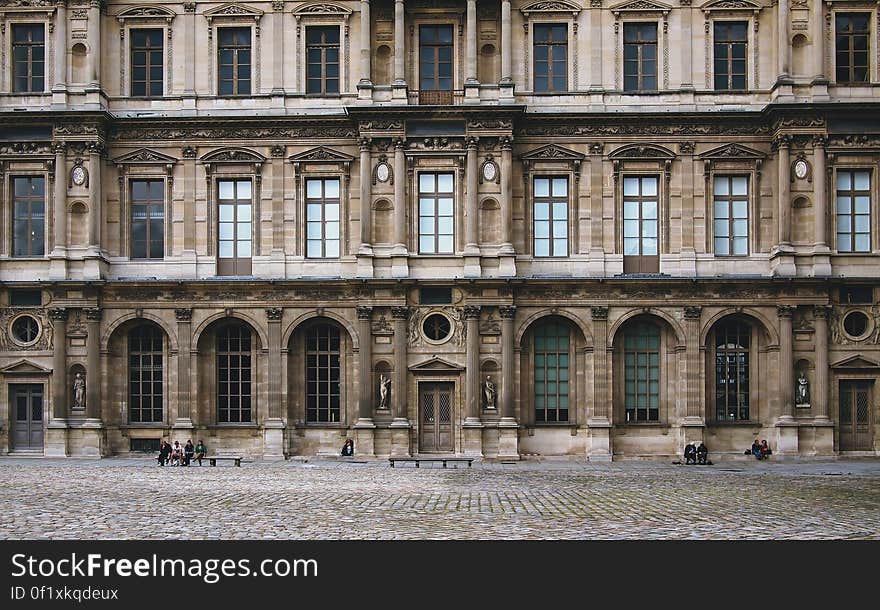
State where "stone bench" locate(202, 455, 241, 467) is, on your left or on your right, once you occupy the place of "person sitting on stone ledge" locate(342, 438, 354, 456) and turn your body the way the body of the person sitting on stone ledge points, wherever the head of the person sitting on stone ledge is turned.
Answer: on your right

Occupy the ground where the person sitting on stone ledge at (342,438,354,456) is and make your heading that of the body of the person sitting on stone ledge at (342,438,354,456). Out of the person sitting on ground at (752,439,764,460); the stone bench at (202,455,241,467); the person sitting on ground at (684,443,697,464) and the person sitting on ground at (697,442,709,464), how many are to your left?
3

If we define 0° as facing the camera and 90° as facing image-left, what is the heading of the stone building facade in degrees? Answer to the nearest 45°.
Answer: approximately 0°

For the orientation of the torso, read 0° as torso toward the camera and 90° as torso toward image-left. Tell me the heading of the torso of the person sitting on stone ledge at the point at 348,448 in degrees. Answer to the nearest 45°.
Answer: approximately 0°

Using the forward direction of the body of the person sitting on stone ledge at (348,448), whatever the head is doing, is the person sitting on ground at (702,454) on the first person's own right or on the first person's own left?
on the first person's own left

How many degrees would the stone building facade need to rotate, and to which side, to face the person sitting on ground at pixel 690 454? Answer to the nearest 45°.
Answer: approximately 90° to its left

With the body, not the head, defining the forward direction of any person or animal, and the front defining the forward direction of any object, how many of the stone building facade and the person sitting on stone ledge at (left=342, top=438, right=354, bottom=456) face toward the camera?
2
